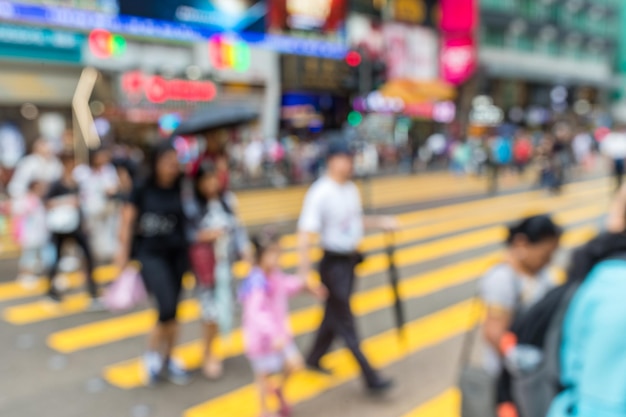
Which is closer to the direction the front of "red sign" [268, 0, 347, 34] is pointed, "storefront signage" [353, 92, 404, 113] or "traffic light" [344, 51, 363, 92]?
the traffic light

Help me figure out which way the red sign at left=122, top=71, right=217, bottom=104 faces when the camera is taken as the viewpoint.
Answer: facing the viewer

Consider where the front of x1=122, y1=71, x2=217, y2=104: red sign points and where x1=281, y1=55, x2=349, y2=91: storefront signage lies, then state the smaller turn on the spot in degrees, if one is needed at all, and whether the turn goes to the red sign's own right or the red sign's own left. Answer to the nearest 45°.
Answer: approximately 135° to the red sign's own left

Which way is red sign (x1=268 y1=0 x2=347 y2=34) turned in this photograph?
toward the camera

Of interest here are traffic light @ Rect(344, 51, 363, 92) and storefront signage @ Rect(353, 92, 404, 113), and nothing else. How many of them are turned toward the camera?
2

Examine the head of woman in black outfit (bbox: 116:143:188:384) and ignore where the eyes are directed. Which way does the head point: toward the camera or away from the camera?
toward the camera

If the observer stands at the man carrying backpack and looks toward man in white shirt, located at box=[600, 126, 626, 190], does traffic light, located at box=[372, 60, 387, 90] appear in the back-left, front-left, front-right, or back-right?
front-left
